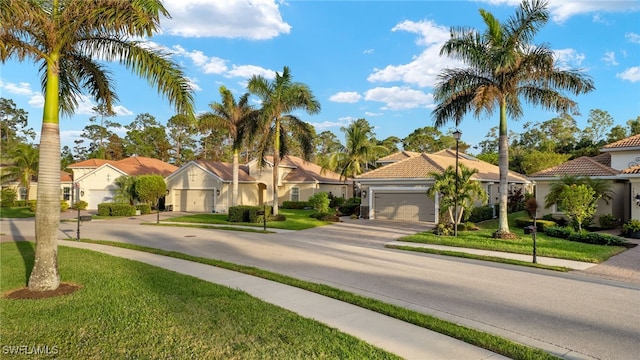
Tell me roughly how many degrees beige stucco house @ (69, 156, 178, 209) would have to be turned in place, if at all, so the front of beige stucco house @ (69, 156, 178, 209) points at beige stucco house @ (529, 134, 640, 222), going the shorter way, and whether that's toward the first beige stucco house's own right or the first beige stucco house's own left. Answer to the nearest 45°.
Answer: approximately 45° to the first beige stucco house's own left

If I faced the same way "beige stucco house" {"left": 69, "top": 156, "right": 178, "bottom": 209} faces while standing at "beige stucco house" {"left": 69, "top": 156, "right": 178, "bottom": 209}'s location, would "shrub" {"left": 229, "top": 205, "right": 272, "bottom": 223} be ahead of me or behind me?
ahead

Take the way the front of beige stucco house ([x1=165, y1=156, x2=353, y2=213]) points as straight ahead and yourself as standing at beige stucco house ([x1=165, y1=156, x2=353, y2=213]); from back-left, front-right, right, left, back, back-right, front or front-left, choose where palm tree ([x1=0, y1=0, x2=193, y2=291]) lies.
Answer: front

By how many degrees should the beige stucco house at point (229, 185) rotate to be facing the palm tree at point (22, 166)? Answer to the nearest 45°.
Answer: approximately 90° to its right

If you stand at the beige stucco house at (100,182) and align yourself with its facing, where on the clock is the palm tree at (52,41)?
The palm tree is roughly at 12 o'clock from the beige stucco house.

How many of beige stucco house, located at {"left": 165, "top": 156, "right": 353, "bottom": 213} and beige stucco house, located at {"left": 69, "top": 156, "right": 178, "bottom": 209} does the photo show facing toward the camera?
2

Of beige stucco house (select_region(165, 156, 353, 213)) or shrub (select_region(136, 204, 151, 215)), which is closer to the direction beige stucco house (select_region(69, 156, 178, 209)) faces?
the shrub

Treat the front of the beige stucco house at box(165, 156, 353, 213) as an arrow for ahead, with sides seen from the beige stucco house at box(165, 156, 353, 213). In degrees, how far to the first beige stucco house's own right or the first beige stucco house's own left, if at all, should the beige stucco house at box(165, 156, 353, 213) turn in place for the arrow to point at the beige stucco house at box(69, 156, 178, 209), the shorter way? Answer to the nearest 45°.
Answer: approximately 90° to the first beige stucco house's own right

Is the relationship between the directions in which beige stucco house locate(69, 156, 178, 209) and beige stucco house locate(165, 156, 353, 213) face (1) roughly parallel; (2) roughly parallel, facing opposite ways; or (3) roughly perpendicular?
roughly parallel

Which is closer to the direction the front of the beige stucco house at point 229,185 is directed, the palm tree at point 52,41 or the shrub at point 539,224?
the palm tree

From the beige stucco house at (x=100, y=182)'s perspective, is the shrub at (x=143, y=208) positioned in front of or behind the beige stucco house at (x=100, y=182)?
in front

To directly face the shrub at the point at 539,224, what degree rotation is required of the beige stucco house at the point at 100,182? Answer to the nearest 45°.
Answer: approximately 45° to its left

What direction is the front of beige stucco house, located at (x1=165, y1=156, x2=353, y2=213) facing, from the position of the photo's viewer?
facing the viewer
